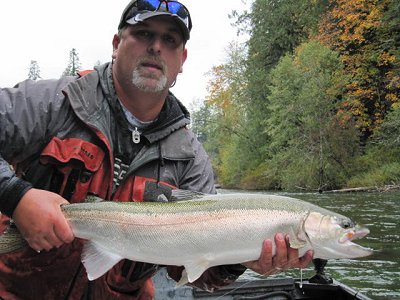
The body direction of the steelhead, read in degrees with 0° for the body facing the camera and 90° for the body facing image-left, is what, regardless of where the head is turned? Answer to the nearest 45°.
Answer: approximately 270°

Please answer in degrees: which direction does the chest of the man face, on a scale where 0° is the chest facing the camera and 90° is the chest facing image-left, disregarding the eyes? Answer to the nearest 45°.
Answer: approximately 0°
